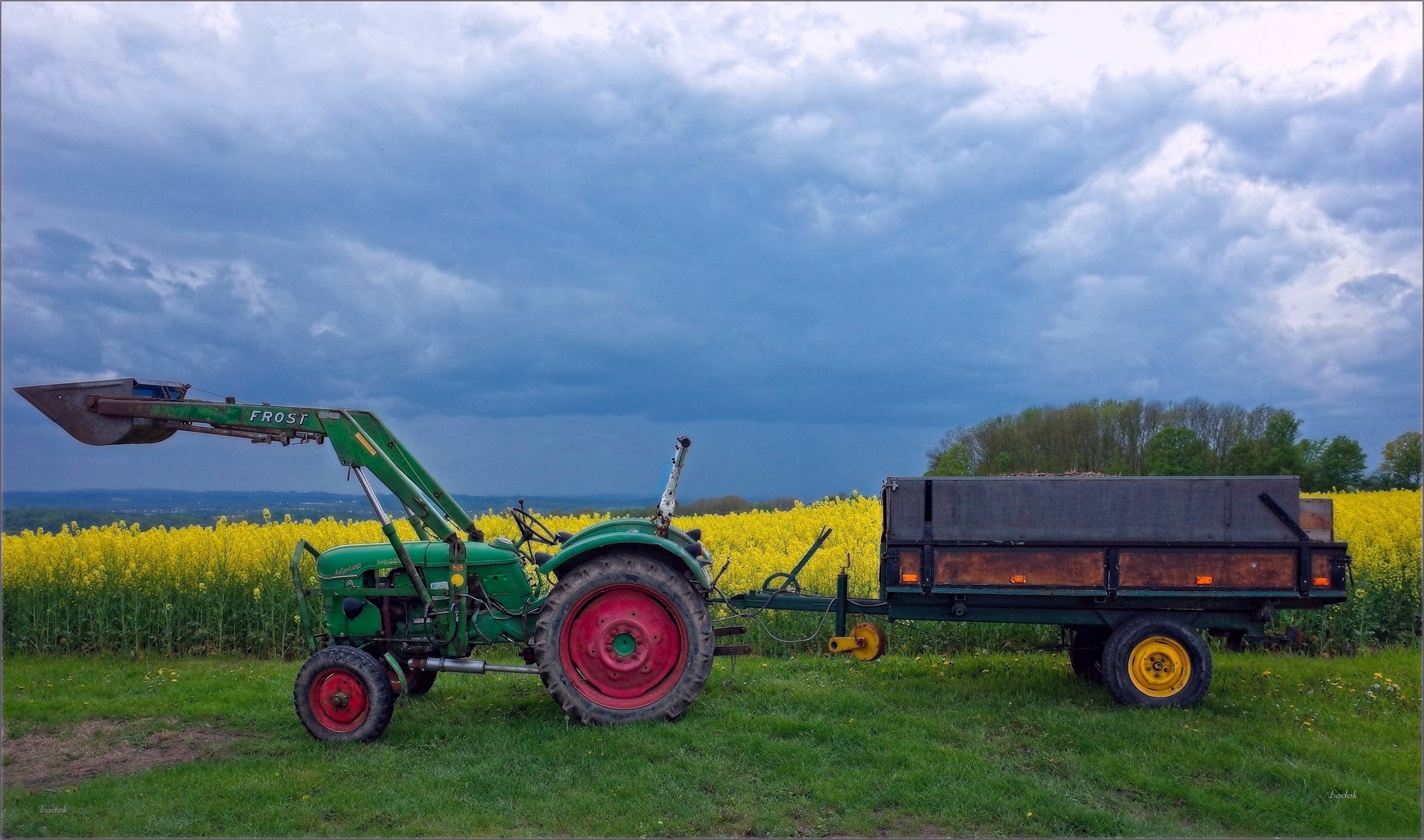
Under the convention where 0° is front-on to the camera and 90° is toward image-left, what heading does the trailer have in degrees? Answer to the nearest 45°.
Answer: approximately 90°

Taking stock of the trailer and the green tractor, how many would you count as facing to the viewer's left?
2

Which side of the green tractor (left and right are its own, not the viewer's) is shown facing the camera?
left

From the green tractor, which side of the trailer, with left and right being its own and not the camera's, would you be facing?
front

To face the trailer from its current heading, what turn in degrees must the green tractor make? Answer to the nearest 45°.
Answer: approximately 180°
